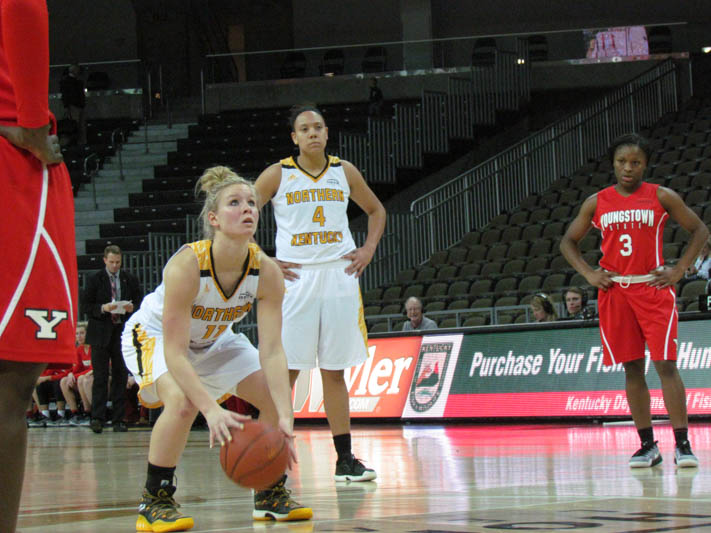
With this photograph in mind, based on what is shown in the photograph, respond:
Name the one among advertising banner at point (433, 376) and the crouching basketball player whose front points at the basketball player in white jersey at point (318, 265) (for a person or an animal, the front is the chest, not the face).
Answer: the advertising banner

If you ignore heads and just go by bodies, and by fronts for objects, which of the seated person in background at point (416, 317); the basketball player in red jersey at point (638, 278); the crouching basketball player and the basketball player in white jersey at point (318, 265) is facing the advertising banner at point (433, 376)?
the seated person in background

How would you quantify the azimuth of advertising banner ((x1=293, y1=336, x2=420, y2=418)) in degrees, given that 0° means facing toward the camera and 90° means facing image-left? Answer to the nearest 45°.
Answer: approximately 0°

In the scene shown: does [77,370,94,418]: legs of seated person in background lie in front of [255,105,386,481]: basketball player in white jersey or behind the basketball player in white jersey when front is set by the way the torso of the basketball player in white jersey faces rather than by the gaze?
behind

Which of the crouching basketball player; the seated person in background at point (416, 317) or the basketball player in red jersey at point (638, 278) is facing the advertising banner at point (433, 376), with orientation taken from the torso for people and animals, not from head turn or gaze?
the seated person in background

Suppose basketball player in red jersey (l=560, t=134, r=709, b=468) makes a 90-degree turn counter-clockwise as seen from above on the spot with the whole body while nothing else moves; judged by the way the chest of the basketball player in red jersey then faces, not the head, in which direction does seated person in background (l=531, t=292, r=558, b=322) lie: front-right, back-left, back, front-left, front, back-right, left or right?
left

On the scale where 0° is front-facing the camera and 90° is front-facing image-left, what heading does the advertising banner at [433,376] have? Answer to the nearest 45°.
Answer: approximately 0°

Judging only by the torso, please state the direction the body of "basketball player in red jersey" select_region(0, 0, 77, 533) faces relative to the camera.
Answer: to the viewer's right

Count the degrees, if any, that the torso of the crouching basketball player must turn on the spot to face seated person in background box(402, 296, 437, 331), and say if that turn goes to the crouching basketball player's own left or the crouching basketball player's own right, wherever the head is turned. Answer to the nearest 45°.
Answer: approximately 135° to the crouching basketball player's own left

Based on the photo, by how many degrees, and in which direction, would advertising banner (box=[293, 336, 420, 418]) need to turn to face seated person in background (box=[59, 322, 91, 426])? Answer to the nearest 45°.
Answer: approximately 135° to its right

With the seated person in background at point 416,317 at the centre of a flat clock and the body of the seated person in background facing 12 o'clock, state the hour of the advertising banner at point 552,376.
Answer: The advertising banner is roughly at 11 o'clock from the seated person in background.

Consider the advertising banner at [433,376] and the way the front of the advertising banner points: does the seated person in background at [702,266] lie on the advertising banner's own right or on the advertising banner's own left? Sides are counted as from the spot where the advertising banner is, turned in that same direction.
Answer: on the advertising banner's own left
